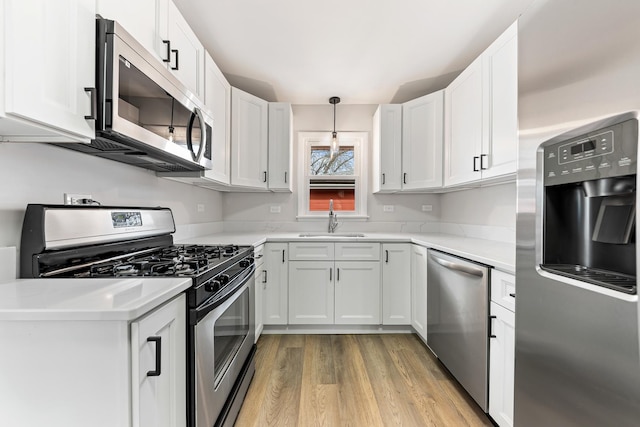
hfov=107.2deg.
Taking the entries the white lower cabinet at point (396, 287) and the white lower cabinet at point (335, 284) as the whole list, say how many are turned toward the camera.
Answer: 2

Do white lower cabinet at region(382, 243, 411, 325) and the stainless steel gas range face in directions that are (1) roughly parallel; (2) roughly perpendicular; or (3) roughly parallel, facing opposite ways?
roughly perpendicular

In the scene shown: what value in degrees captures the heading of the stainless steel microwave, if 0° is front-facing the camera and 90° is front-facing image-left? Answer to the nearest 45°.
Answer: approximately 315°

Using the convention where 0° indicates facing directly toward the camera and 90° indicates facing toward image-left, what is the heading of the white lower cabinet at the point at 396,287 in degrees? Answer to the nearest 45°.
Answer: approximately 0°

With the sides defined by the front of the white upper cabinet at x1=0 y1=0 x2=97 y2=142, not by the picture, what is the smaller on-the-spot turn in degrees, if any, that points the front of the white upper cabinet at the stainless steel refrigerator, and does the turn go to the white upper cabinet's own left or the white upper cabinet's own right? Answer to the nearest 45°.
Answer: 0° — it already faces it

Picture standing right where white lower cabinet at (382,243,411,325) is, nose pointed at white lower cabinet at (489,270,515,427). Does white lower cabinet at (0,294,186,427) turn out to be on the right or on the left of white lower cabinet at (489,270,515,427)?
right

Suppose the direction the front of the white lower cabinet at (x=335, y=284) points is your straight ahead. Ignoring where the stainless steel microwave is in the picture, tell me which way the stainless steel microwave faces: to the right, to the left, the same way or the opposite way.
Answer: to the left

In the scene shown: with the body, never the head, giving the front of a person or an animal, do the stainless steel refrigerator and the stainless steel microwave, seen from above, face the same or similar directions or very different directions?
very different directions
